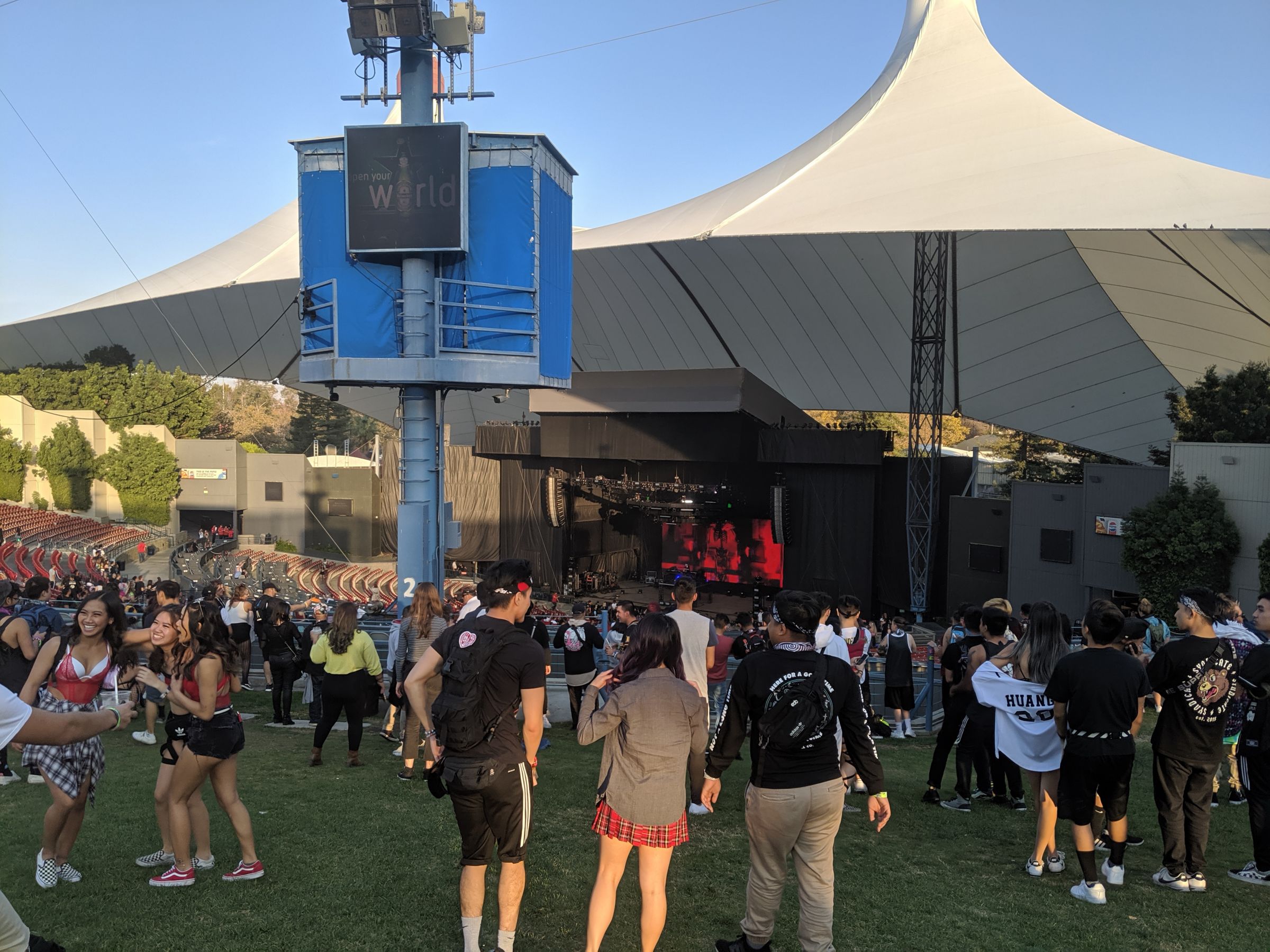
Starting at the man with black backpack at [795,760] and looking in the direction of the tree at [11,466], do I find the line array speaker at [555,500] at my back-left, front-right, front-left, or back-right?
front-right

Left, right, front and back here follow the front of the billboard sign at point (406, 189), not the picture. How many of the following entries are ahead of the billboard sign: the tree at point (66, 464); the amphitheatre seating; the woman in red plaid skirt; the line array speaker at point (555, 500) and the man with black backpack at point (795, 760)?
2

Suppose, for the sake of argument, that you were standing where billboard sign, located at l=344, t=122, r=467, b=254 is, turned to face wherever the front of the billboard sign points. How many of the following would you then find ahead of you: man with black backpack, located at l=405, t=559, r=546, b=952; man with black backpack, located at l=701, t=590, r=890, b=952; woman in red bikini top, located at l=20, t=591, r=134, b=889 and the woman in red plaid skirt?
4

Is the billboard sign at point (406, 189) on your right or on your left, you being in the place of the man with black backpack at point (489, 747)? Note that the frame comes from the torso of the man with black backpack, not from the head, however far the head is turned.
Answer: on your left

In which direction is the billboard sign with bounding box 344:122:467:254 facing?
toward the camera

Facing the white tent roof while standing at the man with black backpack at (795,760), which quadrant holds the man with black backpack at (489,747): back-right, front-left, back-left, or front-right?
back-left

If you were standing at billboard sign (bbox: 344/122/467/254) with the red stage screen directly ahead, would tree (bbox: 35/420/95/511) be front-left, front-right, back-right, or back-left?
front-left

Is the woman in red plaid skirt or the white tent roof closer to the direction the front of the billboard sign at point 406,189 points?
the woman in red plaid skirt

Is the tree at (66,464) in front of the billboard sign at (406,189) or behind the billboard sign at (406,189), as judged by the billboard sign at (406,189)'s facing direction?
behind

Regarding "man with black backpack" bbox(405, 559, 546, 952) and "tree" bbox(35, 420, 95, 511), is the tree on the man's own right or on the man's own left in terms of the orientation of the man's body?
on the man's own left

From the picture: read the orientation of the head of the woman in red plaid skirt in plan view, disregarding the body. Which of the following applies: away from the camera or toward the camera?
away from the camera

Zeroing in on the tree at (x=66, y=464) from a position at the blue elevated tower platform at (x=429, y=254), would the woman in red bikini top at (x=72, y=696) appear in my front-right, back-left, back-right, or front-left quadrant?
back-left

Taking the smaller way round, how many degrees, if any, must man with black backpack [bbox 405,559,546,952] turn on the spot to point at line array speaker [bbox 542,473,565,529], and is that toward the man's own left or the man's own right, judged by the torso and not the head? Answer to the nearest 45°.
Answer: approximately 45° to the man's own left

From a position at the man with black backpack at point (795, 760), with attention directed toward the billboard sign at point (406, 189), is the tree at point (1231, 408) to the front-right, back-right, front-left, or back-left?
front-right

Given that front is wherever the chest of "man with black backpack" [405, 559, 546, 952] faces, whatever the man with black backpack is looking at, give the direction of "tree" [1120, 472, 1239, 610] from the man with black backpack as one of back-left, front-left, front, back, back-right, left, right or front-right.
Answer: front

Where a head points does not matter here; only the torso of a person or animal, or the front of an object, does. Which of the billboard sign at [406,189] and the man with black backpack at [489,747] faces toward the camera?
the billboard sign

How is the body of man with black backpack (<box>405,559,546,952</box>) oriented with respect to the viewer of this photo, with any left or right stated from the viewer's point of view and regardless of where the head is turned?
facing away from the viewer and to the right of the viewer
